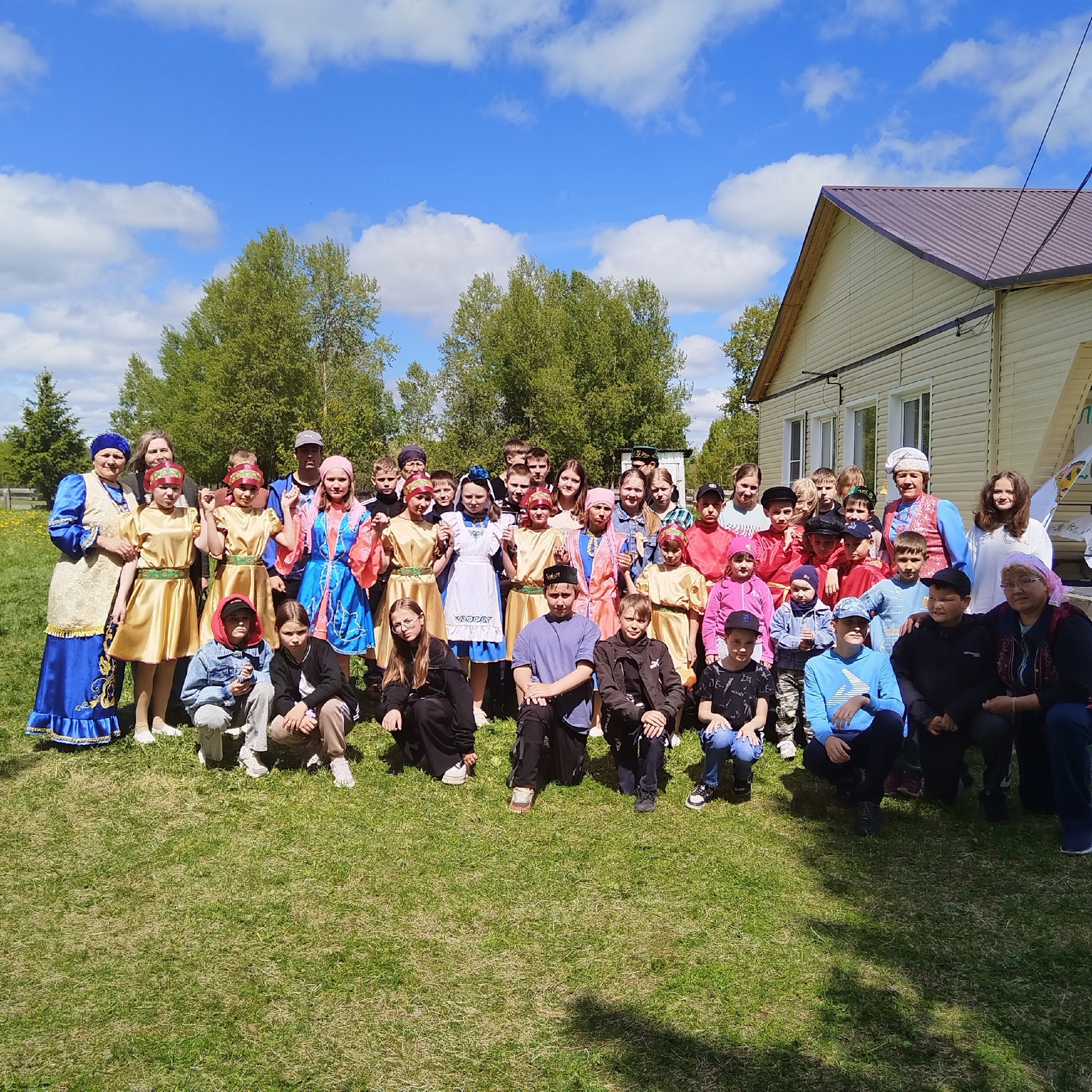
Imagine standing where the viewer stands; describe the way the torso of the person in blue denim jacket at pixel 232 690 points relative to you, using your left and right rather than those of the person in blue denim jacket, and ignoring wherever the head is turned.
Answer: facing the viewer and to the right of the viewer

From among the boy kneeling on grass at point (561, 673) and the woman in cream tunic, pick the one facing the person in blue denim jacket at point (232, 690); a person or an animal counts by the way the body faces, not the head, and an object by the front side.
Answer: the woman in cream tunic

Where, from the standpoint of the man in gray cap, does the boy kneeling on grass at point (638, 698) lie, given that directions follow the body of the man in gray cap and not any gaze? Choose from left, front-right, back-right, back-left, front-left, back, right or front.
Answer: front-left

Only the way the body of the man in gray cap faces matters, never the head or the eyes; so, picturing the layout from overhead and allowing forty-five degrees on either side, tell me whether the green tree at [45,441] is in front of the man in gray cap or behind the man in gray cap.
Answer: behind

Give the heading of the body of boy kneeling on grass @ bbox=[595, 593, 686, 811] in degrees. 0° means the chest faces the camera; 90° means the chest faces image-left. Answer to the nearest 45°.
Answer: approximately 0°

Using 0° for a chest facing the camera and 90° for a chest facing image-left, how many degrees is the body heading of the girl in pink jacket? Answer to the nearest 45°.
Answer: approximately 0°

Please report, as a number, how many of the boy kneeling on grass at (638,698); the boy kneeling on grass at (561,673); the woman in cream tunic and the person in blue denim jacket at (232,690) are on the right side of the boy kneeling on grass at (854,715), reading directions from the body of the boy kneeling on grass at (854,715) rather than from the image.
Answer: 4
